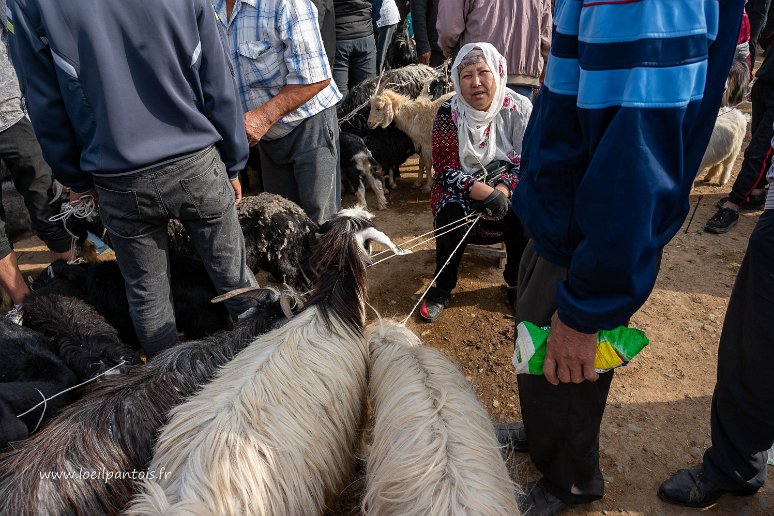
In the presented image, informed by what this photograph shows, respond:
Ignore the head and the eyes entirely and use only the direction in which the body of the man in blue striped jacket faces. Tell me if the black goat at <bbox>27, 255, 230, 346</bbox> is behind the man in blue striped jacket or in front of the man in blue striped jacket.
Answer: in front

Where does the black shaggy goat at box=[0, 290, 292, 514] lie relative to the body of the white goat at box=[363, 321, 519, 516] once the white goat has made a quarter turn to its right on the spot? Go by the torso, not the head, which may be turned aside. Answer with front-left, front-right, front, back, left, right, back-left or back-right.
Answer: back

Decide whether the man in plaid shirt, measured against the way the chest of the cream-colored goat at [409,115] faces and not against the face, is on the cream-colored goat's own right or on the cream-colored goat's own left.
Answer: on the cream-colored goat's own left

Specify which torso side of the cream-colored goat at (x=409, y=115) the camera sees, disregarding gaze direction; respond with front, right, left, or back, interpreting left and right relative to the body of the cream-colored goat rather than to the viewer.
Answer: left

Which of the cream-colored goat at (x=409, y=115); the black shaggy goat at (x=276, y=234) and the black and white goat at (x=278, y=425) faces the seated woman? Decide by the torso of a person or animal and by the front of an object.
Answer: the black and white goat

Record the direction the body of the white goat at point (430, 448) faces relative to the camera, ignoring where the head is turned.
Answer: away from the camera

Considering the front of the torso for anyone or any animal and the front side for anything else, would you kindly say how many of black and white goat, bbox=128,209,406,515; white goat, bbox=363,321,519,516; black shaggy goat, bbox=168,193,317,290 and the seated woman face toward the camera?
1

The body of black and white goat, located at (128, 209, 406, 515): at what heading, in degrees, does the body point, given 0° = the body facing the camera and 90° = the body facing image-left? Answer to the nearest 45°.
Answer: approximately 225°

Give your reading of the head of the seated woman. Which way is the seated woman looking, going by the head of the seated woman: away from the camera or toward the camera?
toward the camera
